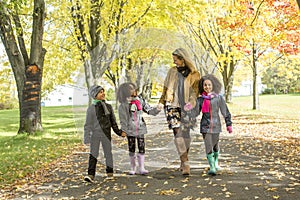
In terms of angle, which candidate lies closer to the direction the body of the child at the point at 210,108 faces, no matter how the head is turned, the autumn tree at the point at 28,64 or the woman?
the woman

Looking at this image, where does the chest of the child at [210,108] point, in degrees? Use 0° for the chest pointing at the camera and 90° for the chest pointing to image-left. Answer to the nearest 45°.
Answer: approximately 0°

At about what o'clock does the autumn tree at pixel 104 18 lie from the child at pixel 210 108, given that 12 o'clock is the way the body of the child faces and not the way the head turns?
The autumn tree is roughly at 5 o'clock from the child.

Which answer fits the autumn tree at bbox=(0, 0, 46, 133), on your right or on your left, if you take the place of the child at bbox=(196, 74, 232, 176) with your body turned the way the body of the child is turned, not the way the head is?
on your right

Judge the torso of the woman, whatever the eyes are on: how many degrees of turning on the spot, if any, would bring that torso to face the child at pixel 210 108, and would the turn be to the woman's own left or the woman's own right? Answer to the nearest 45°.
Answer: approximately 135° to the woman's own left

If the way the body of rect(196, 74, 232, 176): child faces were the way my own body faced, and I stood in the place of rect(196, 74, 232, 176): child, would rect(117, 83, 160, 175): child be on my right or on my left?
on my right

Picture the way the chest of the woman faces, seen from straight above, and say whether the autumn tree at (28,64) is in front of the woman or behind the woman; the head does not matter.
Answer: behind

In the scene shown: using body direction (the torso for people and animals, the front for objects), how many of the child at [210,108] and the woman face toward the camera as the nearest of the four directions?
2

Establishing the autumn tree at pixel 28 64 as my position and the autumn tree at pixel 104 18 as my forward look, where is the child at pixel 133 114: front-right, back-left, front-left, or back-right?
back-right

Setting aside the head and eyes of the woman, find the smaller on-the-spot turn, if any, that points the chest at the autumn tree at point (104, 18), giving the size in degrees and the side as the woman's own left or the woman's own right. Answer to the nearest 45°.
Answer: approximately 180°
